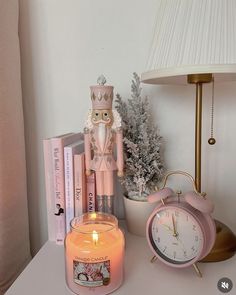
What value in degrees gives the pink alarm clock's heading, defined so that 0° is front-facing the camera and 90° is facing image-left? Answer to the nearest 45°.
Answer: approximately 45°

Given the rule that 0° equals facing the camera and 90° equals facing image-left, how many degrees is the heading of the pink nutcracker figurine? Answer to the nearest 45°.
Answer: approximately 0°
